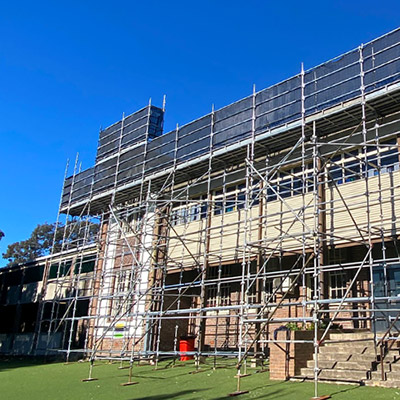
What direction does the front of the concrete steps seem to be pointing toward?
toward the camera

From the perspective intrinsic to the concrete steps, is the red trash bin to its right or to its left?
on its right
